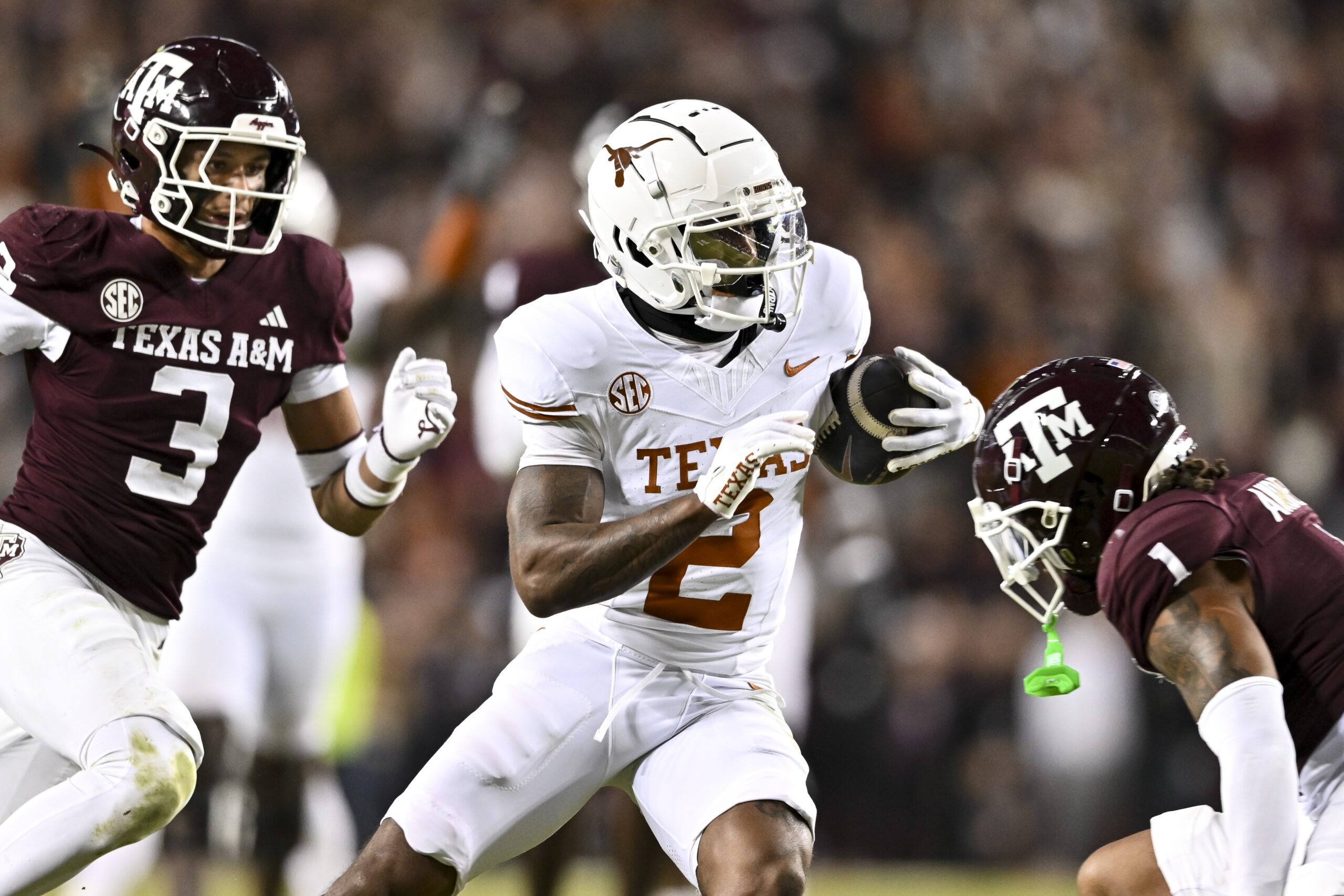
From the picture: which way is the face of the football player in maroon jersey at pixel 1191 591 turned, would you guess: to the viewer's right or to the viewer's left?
to the viewer's left

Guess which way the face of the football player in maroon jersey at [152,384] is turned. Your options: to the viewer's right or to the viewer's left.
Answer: to the viewer's right

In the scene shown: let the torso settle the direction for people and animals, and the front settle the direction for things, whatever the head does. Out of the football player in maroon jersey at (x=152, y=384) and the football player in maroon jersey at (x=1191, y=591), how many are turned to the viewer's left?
1

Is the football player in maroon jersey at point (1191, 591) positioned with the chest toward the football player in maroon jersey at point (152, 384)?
yes

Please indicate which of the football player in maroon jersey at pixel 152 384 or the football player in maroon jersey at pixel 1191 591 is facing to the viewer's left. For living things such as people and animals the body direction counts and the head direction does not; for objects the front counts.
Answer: the football player in maroon jersey at pixel 1191 591

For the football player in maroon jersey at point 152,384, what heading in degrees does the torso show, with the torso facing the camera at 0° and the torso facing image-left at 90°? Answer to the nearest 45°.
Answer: approximately 315°

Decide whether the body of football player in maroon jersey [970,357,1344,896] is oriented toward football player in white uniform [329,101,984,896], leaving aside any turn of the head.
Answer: yes

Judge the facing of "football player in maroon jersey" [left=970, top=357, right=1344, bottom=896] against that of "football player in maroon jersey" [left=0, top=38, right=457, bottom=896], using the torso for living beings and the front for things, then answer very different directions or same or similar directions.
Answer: very different directions

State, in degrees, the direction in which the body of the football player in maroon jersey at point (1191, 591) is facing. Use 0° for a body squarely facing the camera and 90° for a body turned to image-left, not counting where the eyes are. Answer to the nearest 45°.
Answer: approximately 90°
